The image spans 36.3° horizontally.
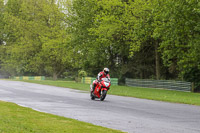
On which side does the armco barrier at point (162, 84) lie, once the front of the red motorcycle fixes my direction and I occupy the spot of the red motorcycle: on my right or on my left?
on my left
